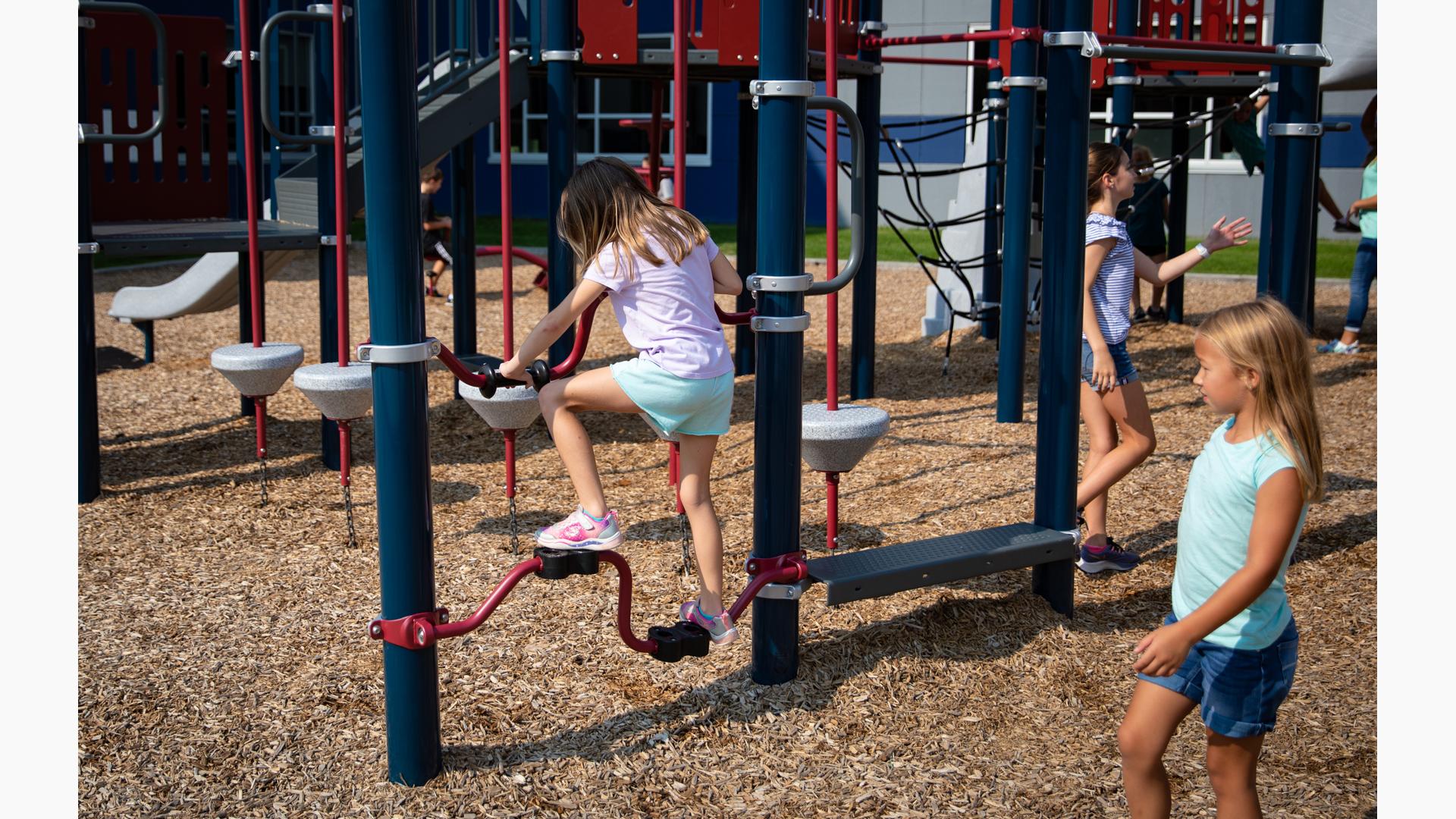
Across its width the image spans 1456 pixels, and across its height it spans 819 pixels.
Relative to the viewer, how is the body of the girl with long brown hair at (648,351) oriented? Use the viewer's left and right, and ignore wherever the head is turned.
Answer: facing away from the viewer and to the left of the viewer

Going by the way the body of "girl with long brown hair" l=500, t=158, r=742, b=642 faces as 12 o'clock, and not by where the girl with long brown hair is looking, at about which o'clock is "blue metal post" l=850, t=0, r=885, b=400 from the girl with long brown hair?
The blue metal post is roughly at 2 o'clock from the girl with long brown hair.

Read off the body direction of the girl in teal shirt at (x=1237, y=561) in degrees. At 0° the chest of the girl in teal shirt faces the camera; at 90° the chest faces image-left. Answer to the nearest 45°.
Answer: approximately 90°

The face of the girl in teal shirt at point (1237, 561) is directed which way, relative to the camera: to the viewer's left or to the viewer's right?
to the viewer's left

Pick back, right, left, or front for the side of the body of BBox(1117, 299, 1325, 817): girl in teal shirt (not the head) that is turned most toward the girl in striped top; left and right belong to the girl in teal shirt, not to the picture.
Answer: right

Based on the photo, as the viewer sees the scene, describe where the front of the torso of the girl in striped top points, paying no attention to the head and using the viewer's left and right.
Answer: facing to the right of the viewer

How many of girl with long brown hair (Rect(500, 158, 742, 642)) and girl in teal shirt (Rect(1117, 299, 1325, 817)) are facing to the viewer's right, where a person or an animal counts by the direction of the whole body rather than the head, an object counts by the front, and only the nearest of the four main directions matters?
0

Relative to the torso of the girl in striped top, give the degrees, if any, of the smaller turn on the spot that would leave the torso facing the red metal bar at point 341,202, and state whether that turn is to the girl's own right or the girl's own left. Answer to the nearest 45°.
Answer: approximately 180°

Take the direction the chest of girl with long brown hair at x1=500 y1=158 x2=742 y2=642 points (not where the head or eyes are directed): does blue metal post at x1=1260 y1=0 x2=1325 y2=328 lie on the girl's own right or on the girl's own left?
on the girl's own right

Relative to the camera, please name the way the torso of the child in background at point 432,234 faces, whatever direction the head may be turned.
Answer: to the viewer's right

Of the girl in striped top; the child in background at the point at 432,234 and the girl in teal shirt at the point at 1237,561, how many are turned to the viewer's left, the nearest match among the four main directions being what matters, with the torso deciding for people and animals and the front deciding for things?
1

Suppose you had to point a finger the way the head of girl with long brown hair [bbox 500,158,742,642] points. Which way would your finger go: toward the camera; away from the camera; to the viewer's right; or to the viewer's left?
away from the camera
